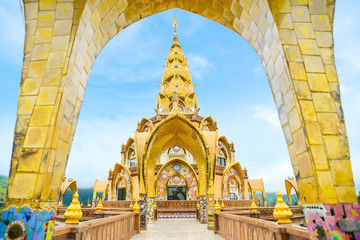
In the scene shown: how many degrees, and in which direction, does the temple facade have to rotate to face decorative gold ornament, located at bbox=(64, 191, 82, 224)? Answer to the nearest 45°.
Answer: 0° — it already faces it

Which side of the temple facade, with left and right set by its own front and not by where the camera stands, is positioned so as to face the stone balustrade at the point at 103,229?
front

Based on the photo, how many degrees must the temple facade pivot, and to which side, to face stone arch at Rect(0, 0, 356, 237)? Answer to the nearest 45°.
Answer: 0° — it already faces it

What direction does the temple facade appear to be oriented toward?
toward the camera

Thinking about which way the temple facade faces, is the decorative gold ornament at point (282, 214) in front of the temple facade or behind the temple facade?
in front

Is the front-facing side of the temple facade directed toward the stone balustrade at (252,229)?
yes
